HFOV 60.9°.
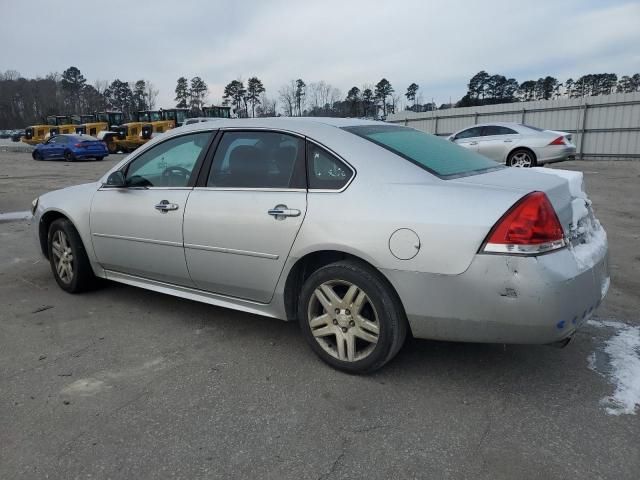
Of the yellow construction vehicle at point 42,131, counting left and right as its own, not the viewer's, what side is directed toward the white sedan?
left

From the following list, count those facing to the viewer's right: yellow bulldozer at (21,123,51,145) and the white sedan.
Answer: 0

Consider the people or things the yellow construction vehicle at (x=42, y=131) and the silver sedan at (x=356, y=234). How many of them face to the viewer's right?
0

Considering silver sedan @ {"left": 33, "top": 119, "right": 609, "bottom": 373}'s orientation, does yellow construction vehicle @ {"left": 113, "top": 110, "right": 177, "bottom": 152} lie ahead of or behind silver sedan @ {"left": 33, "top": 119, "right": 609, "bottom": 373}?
ahead

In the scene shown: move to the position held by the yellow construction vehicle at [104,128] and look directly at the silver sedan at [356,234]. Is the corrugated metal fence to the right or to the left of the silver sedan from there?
left

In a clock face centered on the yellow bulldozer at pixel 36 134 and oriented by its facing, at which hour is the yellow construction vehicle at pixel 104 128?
The yellow construction vehicle is roughly at 3 o'clock from the yellow bulldozer.

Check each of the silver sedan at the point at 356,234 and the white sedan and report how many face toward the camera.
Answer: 0

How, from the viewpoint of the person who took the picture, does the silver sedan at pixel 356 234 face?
facing away from the viewer and to the left of the viewer

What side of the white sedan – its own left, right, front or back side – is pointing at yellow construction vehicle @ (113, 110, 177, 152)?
front

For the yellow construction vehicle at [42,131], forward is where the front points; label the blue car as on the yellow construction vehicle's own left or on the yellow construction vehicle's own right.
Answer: on the yellow construction vehicle's own left

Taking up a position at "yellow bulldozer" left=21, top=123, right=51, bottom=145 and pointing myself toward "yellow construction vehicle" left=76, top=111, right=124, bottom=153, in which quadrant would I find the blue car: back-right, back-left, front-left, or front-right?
front-right

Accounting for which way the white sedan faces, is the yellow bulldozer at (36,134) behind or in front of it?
in front

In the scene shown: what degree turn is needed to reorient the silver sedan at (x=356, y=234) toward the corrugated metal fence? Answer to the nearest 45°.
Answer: approximately 90° to its right

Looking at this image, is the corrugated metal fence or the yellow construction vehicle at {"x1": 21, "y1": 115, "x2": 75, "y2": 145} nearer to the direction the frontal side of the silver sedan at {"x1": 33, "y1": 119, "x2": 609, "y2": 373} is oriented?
the yellow construction vehicle

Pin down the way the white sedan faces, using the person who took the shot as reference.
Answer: facing away from the viewer and to the left of the viewer

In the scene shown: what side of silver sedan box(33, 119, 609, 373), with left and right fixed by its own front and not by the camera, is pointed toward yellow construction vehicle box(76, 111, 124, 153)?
front

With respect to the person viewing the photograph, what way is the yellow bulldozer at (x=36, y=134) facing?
facing the viewer and to the left of the viewer

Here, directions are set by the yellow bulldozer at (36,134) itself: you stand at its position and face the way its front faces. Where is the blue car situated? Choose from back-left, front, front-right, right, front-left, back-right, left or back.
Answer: front-left

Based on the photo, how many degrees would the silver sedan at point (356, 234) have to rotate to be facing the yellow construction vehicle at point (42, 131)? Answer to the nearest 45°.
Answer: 0° — it already faces it
